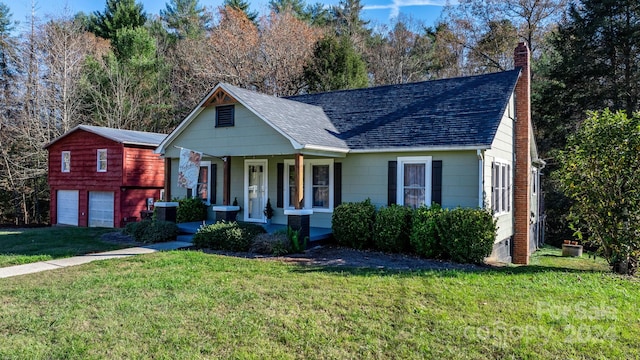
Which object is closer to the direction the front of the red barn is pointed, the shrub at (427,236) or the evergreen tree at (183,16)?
the shrub

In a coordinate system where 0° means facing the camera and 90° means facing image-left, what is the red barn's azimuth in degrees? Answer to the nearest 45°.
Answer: approximately 45°

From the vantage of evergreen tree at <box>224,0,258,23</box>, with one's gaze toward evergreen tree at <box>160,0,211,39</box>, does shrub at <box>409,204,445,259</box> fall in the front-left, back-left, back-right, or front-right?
back-left

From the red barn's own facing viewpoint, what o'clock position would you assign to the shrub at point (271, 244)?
The shrub is roughly at 10 o'clock from the red barn.

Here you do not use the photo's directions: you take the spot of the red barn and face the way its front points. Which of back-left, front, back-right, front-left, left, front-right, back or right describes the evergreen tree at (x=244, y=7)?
back

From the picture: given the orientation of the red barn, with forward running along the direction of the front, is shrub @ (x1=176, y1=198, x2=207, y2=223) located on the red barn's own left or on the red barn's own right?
on the red barn's own left

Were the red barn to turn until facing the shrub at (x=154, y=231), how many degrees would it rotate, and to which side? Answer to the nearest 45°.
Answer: approximately 45° to its left

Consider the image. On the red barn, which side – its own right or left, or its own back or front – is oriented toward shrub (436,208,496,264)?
left

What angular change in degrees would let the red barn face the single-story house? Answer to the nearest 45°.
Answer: approximately 90° to its left

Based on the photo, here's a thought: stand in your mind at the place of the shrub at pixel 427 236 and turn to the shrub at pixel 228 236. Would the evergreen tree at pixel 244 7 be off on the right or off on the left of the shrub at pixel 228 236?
right

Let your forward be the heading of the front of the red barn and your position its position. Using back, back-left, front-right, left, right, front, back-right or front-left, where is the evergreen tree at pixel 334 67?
back-left

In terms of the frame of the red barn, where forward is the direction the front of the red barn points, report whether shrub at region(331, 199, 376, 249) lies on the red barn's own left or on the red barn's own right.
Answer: on the red barn's own left

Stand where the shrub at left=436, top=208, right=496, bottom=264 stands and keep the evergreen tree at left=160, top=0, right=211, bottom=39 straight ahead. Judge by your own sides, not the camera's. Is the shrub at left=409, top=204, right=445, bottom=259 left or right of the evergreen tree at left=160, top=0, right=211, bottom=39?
left
